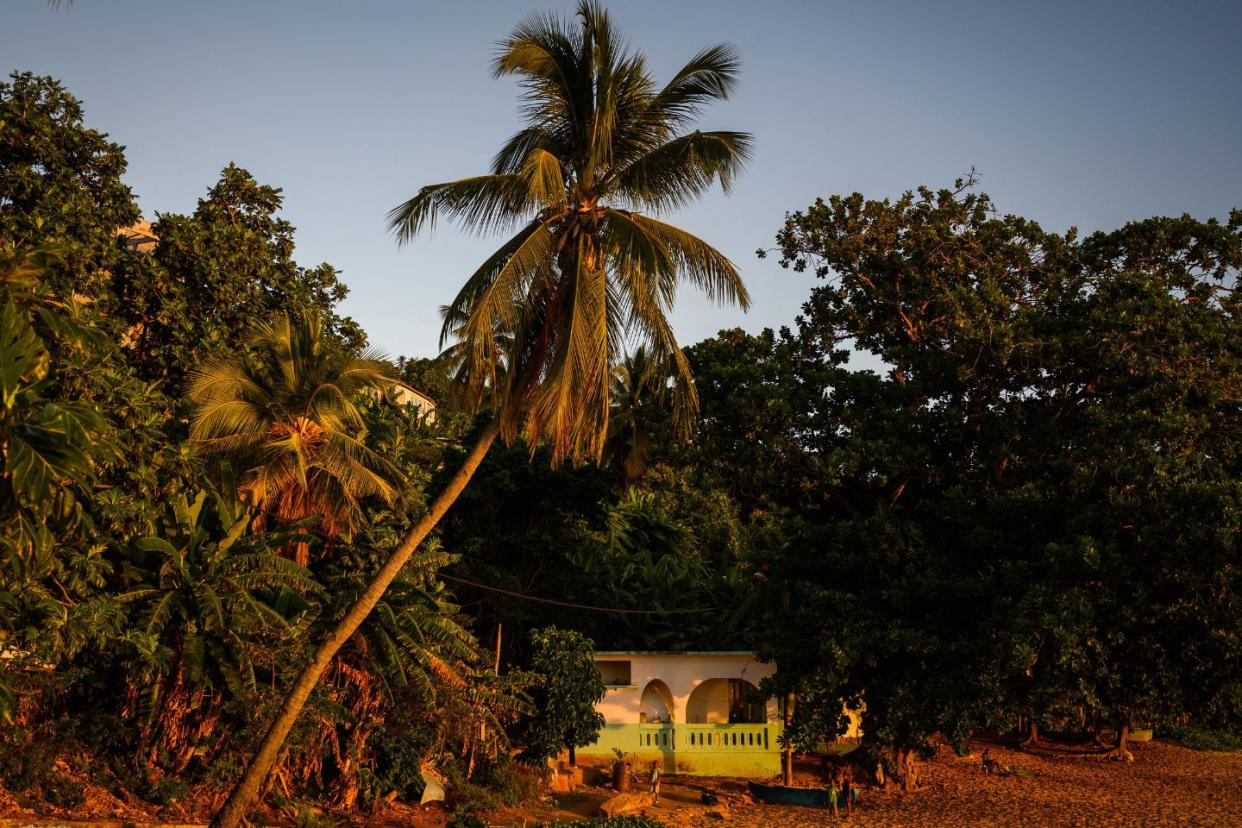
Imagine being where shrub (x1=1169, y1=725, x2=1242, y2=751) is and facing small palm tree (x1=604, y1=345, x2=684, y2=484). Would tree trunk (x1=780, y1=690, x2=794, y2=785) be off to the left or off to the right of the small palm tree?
left

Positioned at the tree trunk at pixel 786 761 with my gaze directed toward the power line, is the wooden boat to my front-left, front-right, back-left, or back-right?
back-left
